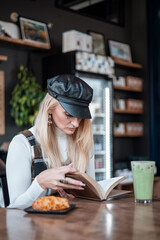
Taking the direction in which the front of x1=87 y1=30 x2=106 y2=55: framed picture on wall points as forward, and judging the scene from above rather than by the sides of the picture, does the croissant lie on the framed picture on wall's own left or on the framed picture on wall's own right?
on the framed picture on wall's own right

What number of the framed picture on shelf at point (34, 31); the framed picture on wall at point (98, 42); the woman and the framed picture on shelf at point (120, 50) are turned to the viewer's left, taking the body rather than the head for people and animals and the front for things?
0

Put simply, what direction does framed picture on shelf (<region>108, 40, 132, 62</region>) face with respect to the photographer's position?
facing the viewer and to the right of the viewer

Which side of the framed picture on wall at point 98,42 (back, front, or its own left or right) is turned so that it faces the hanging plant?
right

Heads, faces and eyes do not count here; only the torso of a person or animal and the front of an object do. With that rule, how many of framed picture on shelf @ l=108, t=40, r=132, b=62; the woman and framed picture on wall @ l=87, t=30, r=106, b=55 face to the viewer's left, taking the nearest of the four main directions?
0

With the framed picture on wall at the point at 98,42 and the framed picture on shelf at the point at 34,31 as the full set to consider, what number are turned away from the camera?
0

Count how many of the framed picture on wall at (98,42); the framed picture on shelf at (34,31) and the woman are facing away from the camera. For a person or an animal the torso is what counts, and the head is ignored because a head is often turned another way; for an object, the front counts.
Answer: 0

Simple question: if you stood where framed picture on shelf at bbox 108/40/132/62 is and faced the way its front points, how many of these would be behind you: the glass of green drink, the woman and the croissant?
0

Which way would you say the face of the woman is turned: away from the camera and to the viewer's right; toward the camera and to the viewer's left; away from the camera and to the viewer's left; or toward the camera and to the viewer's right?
toward the camera and to the viewer's right

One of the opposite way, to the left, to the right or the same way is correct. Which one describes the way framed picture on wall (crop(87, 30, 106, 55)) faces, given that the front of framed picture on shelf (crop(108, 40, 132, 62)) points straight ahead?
the same way

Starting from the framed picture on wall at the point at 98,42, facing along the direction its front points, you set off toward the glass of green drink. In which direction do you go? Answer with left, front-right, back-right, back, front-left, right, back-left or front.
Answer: front-right

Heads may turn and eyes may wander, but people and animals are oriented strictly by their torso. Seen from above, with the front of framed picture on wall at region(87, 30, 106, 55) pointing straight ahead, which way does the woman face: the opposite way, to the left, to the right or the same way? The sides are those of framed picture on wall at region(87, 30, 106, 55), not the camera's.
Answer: the same way

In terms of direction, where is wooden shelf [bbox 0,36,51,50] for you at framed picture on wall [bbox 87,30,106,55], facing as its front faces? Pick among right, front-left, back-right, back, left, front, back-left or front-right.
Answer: right

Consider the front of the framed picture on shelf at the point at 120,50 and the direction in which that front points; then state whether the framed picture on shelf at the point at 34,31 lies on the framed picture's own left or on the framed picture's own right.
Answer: on the framed picture's own right

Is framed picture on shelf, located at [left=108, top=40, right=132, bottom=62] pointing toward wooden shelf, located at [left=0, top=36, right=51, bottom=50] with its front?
no

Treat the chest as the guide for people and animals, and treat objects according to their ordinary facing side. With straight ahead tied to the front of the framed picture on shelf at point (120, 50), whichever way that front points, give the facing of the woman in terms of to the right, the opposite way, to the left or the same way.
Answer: the same way

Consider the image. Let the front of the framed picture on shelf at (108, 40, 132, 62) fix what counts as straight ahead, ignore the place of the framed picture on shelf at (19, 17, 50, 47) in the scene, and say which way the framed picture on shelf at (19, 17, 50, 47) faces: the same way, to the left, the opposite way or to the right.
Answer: the same way

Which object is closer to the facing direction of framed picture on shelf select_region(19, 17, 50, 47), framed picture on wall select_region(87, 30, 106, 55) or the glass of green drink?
the glass of green drink

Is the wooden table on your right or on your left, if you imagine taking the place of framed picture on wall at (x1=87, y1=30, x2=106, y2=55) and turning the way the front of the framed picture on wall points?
on your right

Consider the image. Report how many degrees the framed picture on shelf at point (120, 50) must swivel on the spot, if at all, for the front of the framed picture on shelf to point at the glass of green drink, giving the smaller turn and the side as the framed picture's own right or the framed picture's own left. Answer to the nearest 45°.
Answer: approximately 45° to the framed picture's own right
